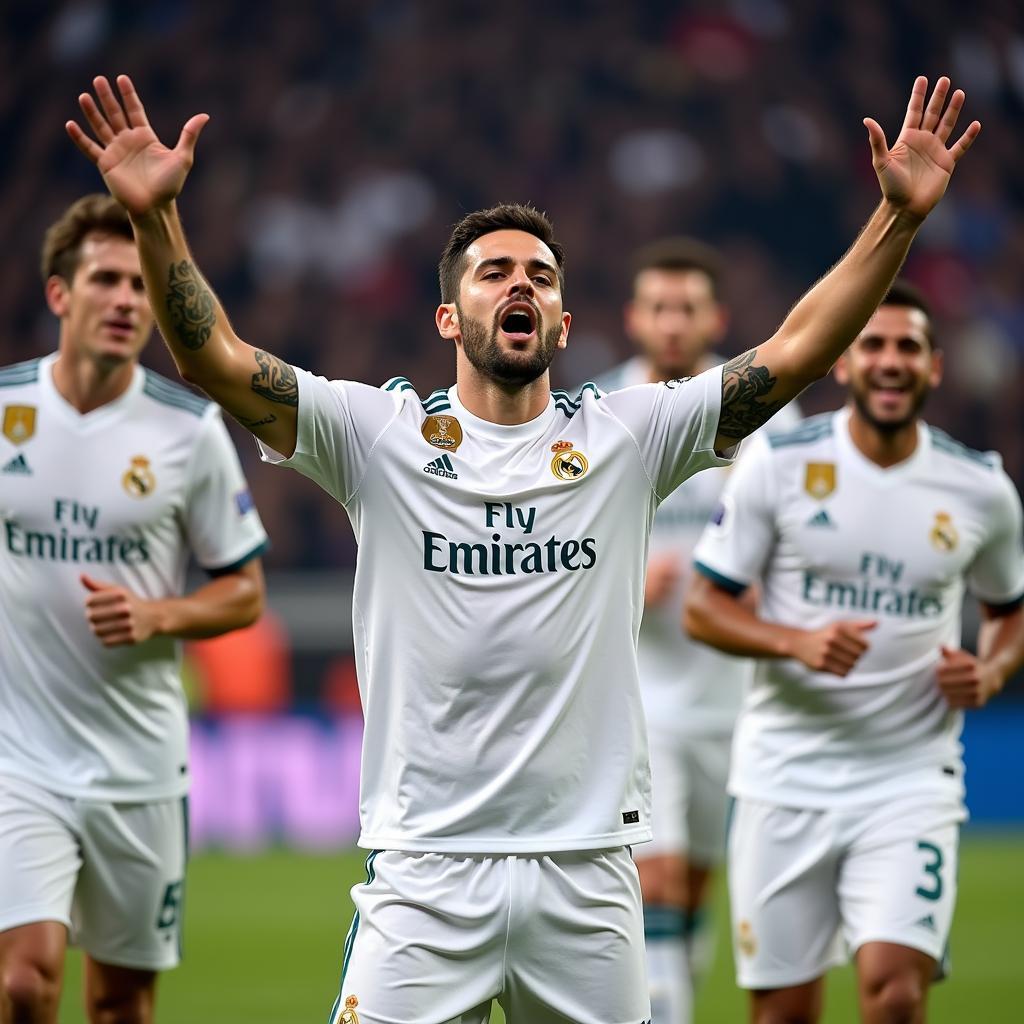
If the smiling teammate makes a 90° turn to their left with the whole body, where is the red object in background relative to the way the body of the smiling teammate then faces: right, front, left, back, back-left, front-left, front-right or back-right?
back-left

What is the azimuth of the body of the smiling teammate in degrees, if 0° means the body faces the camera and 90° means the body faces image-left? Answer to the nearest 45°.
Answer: approximately 0°

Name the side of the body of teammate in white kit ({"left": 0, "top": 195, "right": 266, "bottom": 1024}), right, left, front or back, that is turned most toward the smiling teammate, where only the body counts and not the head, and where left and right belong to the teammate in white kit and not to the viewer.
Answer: left

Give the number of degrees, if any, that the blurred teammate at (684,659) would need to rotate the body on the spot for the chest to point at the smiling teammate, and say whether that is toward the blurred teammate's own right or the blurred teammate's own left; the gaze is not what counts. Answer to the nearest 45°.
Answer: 0° — they already face them

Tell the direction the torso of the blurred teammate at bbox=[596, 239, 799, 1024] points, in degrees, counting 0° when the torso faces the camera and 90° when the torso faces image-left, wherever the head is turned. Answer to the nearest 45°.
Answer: approximately 0°

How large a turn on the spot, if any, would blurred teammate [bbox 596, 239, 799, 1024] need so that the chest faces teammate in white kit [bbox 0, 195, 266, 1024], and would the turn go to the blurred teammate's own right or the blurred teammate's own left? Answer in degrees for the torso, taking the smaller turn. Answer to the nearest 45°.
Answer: approximately 45° to the blurred teammate's own right

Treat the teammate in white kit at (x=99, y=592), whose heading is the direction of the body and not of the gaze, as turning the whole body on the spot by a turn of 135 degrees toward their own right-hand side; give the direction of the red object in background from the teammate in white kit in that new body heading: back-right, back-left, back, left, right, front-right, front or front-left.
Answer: front-right
